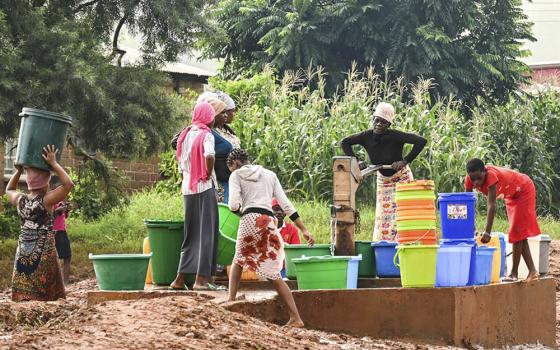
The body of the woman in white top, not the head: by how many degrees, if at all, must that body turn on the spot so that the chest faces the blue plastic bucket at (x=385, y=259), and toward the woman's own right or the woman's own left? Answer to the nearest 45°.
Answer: approximately 90° to the woman's own right

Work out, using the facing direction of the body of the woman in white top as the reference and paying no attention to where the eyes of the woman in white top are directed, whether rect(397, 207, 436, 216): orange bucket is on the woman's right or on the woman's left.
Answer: on the woman's right

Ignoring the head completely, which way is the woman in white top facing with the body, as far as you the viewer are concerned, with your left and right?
facing away from the viewer and to the left of the viewer

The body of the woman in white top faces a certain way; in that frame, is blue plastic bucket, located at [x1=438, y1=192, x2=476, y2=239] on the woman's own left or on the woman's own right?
on the woman's own right

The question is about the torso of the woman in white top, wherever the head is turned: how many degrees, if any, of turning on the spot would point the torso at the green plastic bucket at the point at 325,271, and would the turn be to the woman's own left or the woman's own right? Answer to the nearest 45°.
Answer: approximately 90° to the woman's own right

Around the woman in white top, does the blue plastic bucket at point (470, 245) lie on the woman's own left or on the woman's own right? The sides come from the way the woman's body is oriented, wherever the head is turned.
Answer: on the woman's own right

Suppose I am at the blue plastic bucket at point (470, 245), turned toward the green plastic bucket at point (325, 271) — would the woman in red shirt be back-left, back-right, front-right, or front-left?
back-right

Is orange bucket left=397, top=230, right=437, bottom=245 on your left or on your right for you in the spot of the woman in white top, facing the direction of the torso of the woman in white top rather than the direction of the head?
on your right
